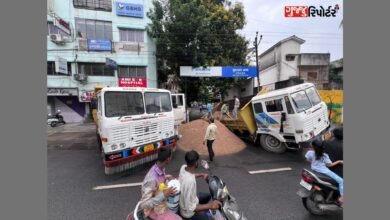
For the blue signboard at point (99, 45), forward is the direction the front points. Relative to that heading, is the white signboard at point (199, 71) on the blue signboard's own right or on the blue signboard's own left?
on the blue signboard's own left

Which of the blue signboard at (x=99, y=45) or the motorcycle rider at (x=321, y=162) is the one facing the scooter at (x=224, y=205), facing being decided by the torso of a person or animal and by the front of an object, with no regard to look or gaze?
the blue signboard

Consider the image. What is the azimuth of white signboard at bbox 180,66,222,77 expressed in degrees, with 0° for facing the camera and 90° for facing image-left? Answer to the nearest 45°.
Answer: approximately 0°

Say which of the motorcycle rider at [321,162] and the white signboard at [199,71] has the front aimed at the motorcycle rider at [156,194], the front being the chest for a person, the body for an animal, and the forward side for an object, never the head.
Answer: the white signboard

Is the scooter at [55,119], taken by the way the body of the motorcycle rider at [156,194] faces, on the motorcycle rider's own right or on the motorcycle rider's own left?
on the motorcycle rider's own left
